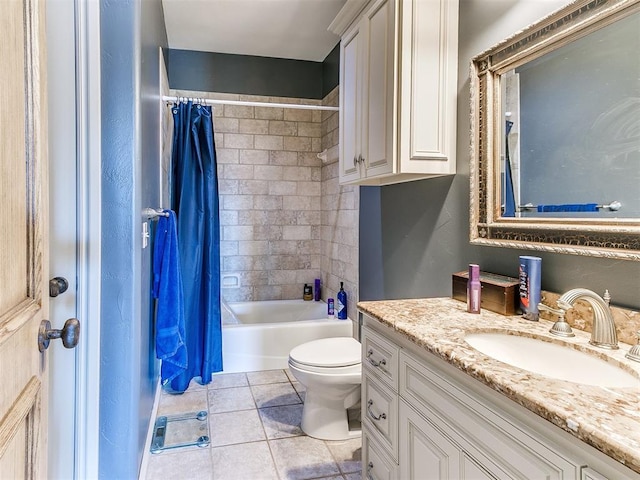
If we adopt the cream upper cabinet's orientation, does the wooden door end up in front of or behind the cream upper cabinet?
in front

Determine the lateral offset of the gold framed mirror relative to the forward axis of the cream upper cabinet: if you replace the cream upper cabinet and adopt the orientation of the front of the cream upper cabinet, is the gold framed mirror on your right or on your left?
on your left

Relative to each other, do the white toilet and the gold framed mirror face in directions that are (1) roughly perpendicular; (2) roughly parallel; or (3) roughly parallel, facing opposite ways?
roughly parallel

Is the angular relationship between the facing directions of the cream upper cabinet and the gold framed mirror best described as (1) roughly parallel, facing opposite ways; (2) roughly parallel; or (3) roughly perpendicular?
roughly parallel

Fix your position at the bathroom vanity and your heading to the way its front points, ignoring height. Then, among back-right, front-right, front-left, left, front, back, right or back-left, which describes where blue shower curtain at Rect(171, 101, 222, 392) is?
right

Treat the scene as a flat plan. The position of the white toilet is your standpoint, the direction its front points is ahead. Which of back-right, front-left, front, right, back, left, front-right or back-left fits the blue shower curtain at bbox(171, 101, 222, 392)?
front-right

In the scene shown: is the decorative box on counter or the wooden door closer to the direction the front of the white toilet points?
the wooden door

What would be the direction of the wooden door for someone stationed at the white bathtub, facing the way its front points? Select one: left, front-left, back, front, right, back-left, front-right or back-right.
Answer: front

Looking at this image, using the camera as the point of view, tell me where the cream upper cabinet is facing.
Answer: facing the viewer and to the left of the viewer

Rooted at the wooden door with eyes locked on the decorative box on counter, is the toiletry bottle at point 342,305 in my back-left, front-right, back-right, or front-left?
front-left

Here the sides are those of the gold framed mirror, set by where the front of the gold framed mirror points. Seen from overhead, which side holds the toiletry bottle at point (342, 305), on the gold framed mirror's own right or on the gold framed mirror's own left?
on the gold framed mirror's own right

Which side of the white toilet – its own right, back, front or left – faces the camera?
left

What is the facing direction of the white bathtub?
toward the camera

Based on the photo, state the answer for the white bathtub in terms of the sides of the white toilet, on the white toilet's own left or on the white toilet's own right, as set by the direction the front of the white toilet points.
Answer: on the white toilet's own right
